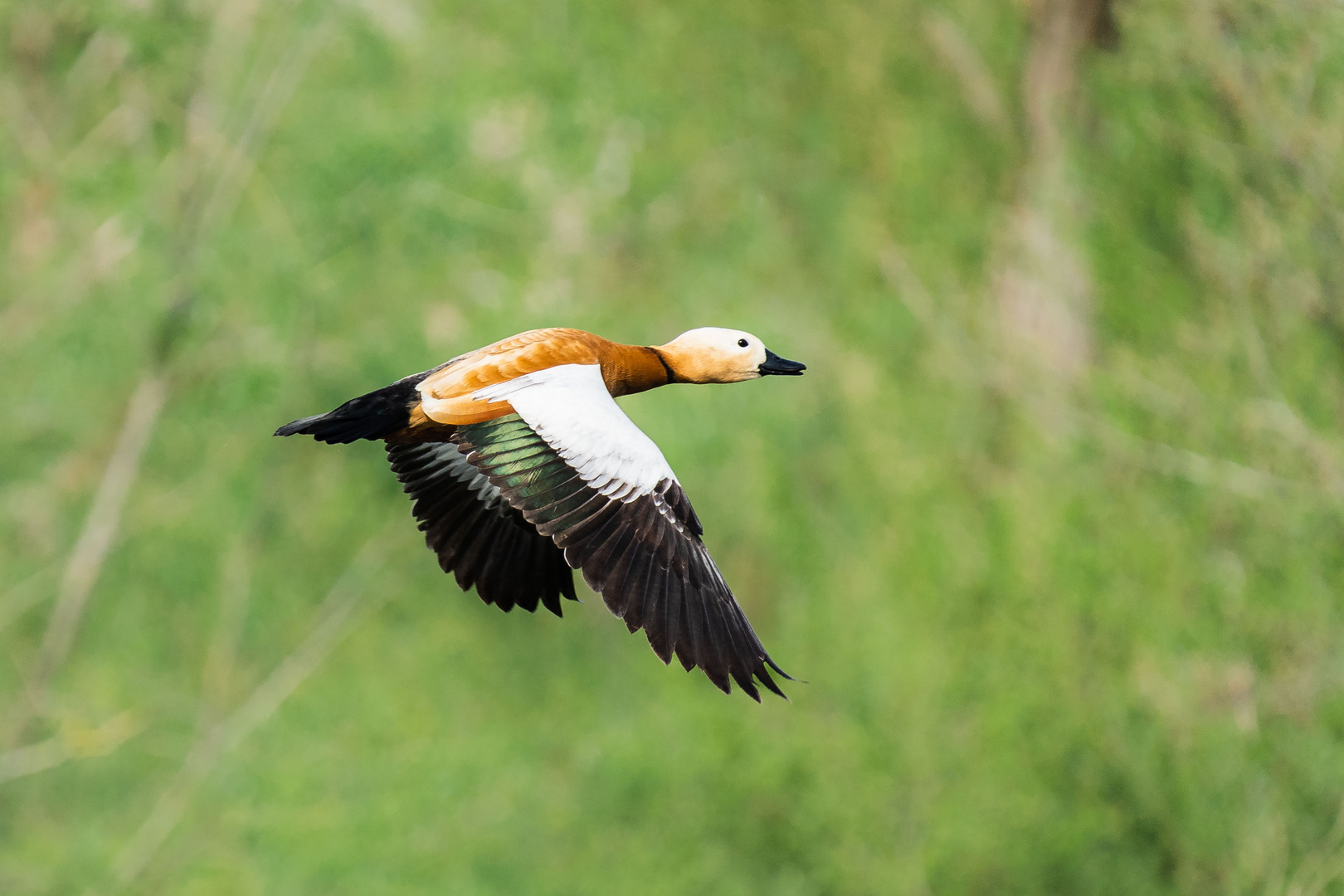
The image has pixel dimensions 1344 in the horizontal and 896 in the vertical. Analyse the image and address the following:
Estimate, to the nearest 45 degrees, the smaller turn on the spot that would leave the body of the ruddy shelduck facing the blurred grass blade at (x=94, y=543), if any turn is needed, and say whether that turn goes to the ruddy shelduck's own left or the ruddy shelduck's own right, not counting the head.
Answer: approximately 90° to the ruddy shelduck's own left

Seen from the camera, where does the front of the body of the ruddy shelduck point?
to the viewer's right

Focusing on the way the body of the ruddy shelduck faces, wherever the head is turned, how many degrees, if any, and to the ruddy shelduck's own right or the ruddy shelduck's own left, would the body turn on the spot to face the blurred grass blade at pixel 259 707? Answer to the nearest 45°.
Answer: approximately 90° to the ruddy shelduck's own left
